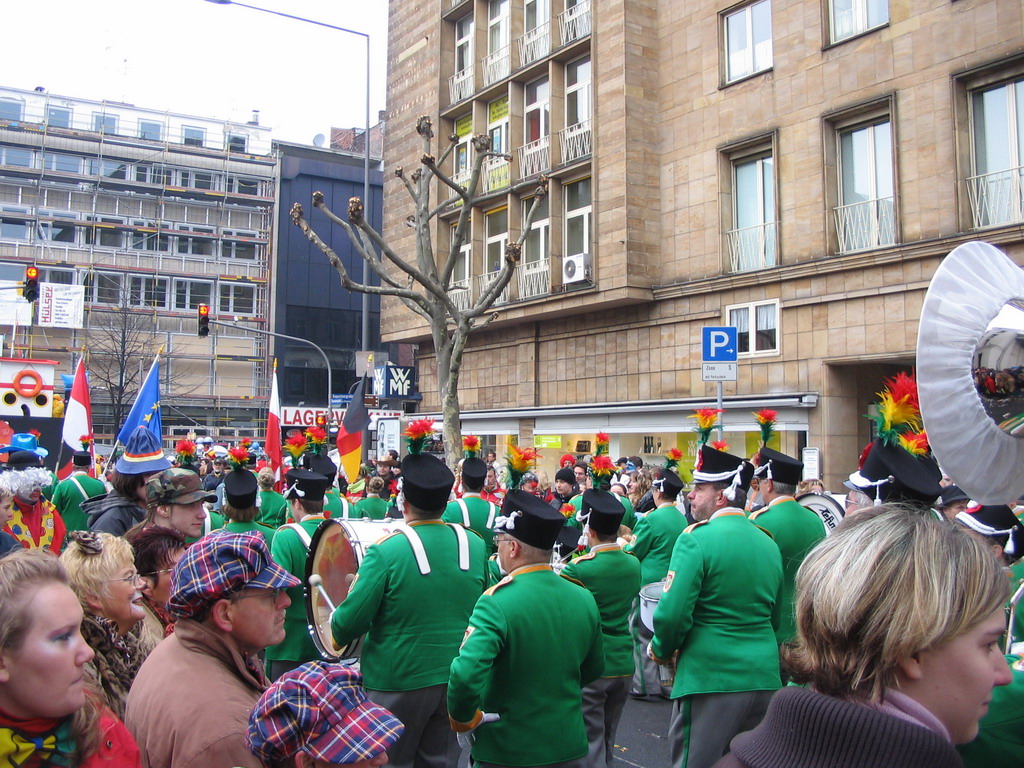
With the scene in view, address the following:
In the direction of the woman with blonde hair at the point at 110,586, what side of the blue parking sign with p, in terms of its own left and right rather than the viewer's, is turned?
front

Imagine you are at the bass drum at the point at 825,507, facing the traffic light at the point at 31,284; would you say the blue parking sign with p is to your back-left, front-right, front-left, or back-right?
front-right

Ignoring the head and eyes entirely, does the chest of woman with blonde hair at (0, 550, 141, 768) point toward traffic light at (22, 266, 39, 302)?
no

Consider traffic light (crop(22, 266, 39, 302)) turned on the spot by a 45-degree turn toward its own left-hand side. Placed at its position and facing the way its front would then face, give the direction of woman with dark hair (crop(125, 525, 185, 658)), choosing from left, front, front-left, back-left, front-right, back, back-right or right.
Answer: front-right

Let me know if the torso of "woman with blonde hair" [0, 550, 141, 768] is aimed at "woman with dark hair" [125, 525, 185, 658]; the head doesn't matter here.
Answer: no

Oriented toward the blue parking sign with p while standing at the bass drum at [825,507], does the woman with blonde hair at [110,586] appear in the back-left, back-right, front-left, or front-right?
back-left

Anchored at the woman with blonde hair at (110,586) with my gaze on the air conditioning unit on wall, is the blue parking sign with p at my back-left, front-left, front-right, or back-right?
front-right

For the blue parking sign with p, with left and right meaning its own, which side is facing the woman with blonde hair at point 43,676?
front

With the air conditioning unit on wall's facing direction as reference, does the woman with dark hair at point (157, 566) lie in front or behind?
in front

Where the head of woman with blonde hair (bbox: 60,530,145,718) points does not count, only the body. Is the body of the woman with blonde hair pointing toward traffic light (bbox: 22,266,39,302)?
no

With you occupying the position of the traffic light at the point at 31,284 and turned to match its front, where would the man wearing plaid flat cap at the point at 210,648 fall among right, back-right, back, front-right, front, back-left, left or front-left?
front

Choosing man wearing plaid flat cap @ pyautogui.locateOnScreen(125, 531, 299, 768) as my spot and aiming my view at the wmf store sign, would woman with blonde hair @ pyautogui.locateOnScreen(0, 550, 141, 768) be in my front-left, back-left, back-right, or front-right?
back-left

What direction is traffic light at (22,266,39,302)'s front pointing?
toward the camera

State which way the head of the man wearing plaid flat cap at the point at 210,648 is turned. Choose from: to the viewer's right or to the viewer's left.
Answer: to the viewer's right

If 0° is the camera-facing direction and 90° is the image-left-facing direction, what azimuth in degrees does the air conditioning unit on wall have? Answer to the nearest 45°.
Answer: approximately 45°
